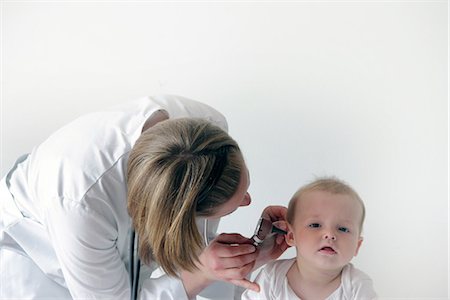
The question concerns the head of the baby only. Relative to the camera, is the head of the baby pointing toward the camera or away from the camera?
toward the camera

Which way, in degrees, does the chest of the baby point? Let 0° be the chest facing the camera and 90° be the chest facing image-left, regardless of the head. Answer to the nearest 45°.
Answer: approximately 0°
